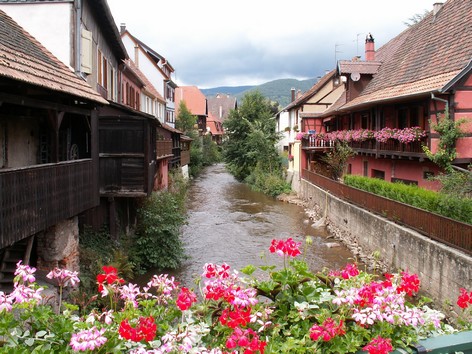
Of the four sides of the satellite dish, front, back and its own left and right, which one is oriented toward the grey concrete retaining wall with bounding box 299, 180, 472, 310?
front

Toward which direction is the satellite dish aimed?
toward the camera

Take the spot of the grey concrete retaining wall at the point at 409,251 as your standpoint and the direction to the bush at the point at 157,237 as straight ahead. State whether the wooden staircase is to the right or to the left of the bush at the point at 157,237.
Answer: left

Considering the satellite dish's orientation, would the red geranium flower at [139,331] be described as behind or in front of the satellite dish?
in front

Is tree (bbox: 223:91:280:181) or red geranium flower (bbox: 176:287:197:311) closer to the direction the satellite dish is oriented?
the red geranium flower
